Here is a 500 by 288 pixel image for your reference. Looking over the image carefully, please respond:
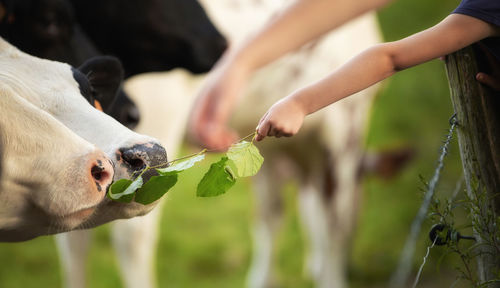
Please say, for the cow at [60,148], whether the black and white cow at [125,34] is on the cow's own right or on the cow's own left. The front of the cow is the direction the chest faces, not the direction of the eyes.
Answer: on the cow's own left

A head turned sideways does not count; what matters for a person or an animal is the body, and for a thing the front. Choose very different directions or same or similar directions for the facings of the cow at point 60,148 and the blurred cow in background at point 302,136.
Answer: very different directions

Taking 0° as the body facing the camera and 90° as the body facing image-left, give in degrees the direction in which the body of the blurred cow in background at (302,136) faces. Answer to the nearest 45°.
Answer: approximately 90°

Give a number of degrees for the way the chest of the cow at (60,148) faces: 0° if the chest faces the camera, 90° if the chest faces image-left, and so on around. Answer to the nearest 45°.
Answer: approximately 270°

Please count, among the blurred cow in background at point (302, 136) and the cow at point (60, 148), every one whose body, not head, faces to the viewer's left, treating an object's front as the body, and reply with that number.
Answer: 1
